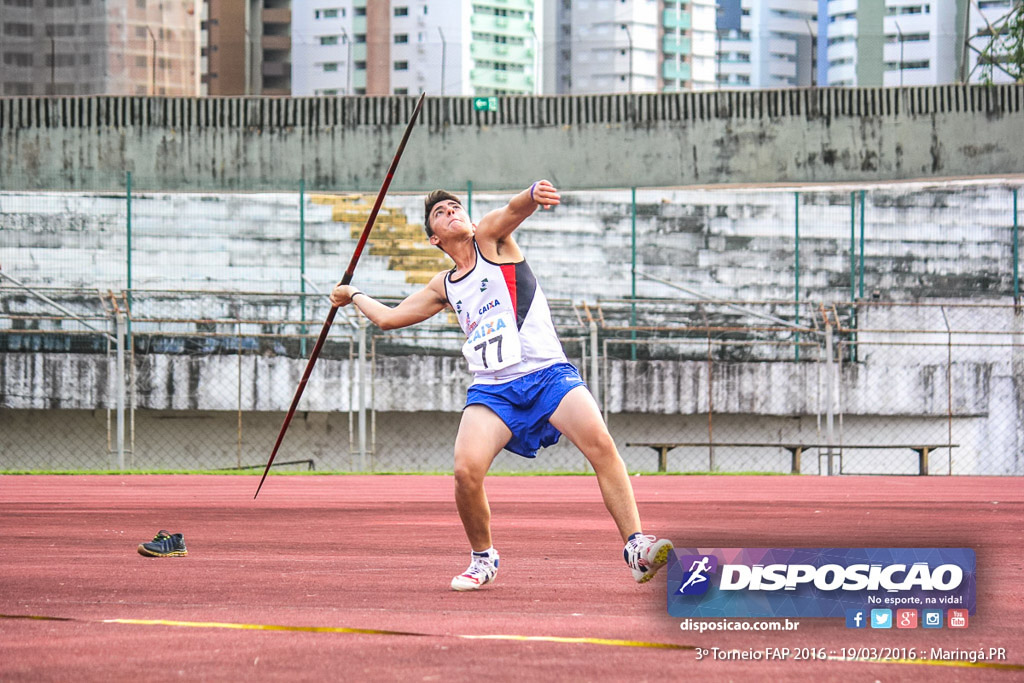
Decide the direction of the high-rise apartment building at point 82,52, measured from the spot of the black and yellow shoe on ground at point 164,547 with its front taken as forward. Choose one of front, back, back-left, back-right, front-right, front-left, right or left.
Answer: right

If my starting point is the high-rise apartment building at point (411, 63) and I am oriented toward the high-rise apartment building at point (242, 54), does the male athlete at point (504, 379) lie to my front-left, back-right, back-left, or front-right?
back-left

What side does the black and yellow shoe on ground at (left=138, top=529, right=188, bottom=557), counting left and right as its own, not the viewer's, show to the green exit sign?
right

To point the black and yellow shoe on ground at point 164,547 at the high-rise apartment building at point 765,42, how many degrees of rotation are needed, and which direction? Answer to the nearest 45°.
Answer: approximately 135° to its right

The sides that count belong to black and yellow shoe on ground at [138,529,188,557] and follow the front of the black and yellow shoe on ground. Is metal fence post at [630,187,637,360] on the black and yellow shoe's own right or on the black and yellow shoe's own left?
on the black and yellow shoe's own right

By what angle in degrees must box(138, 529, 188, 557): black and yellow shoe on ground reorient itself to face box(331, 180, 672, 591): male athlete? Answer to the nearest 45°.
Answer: approximately 135° to its left

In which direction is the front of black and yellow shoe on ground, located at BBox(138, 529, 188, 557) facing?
to the viewer's left

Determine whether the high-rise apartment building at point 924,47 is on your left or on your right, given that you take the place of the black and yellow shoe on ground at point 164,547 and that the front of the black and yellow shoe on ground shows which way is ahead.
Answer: on your right

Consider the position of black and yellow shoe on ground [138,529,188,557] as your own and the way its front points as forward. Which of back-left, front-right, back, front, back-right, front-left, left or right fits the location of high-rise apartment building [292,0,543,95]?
right

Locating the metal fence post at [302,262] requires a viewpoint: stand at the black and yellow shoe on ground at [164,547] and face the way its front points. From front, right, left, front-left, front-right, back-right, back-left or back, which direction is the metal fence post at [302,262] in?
right
